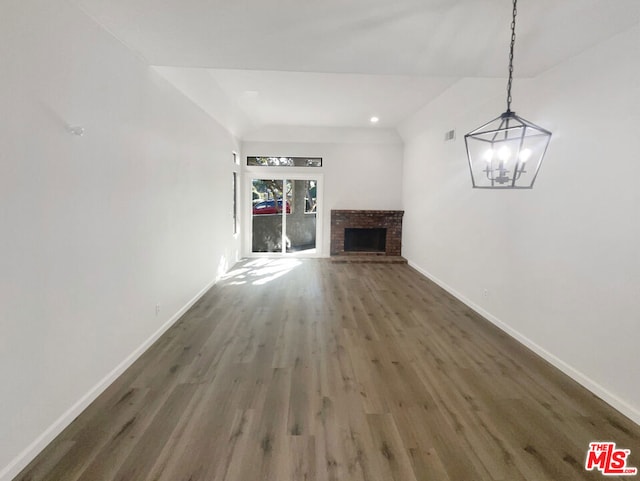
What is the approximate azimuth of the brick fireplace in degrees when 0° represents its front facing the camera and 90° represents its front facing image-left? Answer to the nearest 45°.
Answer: approximately 0°

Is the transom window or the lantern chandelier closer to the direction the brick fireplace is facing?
the lantern chandelier

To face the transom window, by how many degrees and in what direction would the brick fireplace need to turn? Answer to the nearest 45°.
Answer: approximately 90° to its right

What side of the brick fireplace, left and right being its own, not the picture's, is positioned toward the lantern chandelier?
front

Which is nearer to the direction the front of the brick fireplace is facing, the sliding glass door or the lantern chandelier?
the lantern chandelier

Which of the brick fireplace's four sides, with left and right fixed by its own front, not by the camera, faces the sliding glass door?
right
